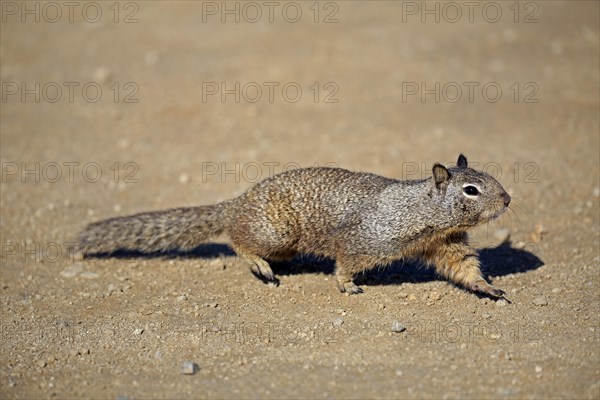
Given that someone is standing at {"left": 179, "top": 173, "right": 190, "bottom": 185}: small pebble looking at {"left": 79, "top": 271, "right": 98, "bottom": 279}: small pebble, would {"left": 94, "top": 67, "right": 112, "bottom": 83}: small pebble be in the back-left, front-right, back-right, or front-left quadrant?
back-right

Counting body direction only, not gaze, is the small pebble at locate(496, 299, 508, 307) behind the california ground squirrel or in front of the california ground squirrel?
in front

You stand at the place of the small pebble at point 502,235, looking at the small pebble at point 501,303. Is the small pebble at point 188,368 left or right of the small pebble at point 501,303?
right

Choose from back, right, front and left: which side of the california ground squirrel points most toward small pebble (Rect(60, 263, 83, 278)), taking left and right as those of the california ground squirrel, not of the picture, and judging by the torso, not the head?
back

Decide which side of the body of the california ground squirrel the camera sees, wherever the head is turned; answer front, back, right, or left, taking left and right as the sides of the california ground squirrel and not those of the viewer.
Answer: right

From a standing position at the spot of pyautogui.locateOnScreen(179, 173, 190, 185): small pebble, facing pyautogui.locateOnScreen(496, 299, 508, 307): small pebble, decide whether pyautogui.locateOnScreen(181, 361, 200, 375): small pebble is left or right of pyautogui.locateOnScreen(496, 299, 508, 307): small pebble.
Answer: right

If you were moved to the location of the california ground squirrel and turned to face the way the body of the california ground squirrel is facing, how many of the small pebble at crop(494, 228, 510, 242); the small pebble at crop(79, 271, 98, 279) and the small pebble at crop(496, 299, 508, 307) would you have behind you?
1

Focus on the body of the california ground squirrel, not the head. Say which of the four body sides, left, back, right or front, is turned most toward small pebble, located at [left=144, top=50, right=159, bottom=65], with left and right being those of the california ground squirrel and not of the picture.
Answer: left

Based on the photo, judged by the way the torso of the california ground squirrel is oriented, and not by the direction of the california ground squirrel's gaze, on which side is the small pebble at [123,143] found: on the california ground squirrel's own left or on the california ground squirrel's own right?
on the california ground squirrel's own left

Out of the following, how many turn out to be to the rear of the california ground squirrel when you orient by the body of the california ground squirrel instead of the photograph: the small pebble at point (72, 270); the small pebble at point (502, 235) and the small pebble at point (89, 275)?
2
